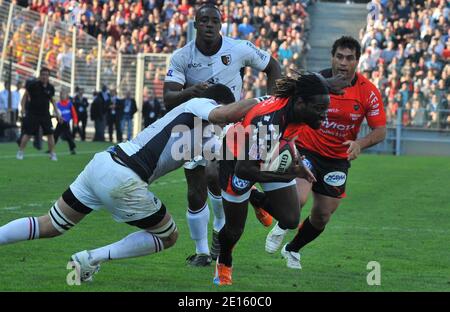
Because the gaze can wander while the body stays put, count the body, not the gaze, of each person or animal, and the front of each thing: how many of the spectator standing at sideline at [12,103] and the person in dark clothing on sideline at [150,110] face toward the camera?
2

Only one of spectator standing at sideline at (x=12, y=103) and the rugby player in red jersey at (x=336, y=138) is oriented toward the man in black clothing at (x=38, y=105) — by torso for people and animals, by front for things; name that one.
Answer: the spectator standing at sideline

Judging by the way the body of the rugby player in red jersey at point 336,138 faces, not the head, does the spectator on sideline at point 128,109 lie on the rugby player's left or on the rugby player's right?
on the rugby player's right

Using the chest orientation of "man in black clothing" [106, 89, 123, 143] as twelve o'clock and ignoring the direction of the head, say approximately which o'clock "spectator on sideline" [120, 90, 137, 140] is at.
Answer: The spectator on sideline is roughly at 9 o'clock from the man in black clothing.

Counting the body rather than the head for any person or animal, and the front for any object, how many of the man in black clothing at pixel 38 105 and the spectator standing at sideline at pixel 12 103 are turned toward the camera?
2

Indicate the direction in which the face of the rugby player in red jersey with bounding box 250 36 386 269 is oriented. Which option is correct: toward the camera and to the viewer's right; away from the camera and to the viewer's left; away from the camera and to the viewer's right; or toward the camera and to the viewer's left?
toward the camera and to the viewer's left

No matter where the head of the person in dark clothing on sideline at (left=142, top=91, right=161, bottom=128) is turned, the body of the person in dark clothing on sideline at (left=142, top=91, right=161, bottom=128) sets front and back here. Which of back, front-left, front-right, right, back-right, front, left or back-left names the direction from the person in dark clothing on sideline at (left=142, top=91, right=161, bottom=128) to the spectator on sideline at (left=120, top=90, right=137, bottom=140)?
right

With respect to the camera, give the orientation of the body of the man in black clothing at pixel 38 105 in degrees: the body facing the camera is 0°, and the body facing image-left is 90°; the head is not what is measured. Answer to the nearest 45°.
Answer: approximately 0°
